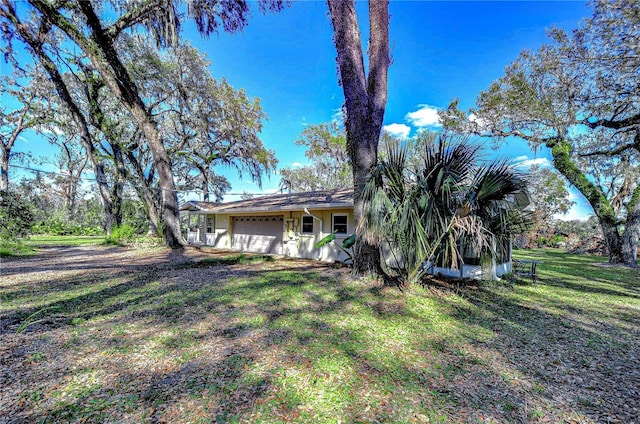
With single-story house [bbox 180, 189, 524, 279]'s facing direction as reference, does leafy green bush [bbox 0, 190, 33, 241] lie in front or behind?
in front

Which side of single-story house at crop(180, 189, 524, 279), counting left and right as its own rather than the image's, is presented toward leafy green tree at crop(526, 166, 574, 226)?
back

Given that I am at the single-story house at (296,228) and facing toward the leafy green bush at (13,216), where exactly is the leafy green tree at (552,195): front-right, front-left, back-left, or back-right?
back-right

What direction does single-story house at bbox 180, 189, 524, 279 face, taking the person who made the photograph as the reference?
facing the viewer and to the left of the viewer

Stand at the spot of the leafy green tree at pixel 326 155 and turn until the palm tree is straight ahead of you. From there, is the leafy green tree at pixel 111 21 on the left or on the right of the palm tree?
right
